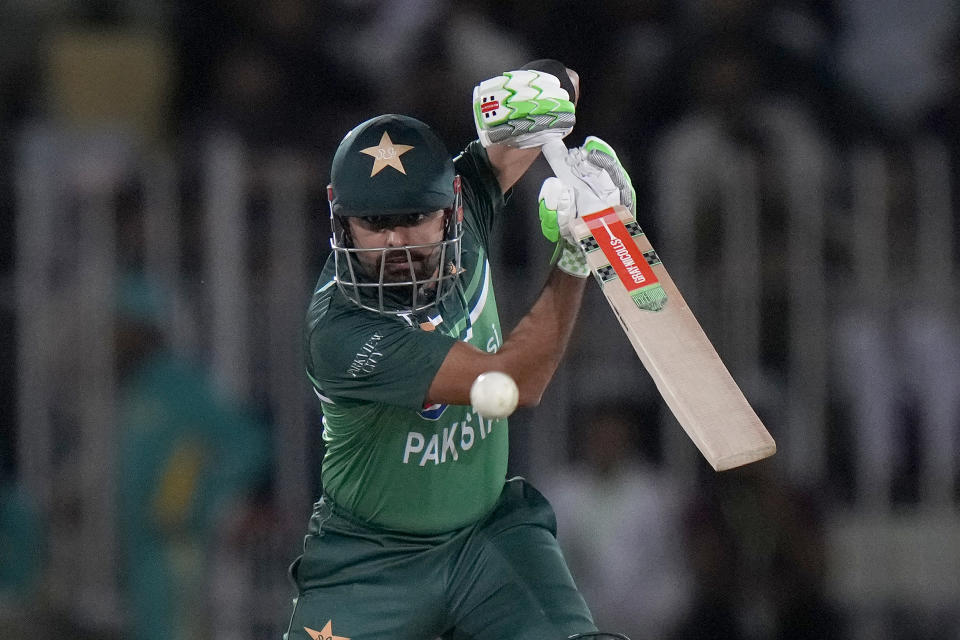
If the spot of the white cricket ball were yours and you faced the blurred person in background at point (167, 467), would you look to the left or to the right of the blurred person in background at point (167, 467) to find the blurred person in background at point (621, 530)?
right

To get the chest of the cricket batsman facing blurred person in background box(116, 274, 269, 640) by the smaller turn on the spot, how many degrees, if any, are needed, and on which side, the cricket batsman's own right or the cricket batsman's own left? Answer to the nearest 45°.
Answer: approximately 180°
